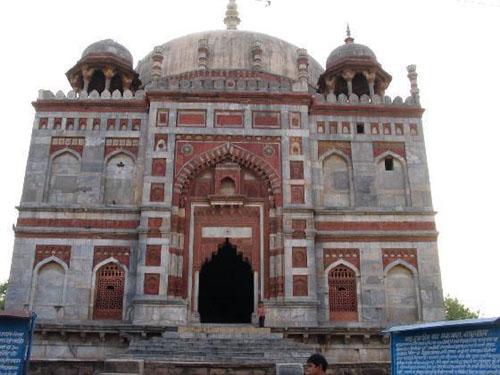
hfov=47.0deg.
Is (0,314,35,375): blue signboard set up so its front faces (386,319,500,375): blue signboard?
no

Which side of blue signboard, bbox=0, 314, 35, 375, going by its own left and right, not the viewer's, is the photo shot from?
front
